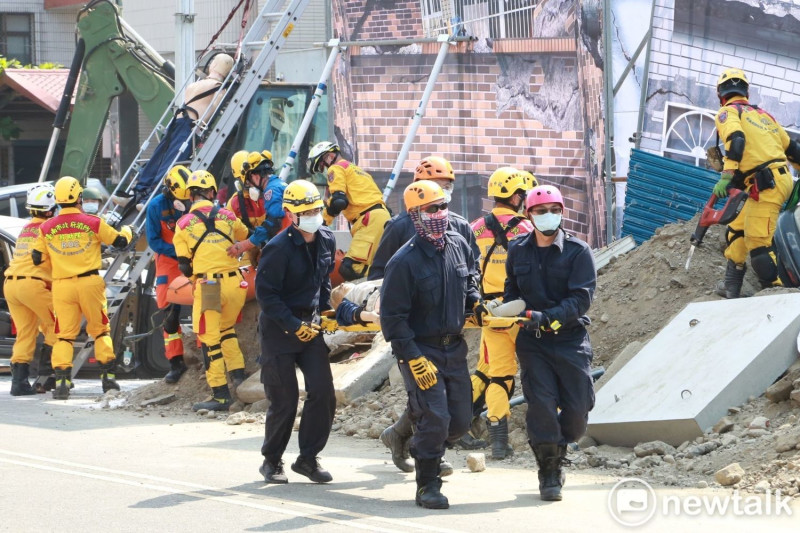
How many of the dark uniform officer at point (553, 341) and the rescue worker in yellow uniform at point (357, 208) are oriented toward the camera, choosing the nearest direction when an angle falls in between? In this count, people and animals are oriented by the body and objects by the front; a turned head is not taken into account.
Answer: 1

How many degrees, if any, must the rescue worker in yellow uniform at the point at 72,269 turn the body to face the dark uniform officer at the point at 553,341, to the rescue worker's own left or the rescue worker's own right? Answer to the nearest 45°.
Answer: approximately 135° to the rescue worker's own right

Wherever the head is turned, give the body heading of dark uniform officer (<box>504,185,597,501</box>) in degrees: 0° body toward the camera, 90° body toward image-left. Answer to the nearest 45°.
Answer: approximately 0°

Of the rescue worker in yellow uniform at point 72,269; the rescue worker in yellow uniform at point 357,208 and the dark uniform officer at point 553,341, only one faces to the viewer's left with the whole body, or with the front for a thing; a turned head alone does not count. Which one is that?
the rescue worker in yellow uniform at point 357,208

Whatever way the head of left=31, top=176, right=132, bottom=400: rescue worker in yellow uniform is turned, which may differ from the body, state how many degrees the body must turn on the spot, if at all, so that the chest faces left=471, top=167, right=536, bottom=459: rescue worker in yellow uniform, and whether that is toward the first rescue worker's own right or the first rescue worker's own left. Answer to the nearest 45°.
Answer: approximately 135° to the first rescue worker's own right

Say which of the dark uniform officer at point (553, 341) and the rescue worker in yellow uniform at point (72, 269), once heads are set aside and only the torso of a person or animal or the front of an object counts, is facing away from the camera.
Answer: the rescue worker in yellow uniform

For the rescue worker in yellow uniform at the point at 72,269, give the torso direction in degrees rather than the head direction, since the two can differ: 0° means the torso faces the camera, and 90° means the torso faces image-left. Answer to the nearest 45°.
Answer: approximately 180°

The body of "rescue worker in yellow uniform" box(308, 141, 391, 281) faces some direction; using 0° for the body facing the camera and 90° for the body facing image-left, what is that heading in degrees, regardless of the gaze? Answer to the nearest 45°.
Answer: approximately 90°

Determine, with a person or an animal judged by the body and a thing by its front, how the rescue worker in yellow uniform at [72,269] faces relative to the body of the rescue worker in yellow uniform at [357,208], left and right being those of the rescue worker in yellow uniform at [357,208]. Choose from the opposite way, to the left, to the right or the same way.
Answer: to the right
